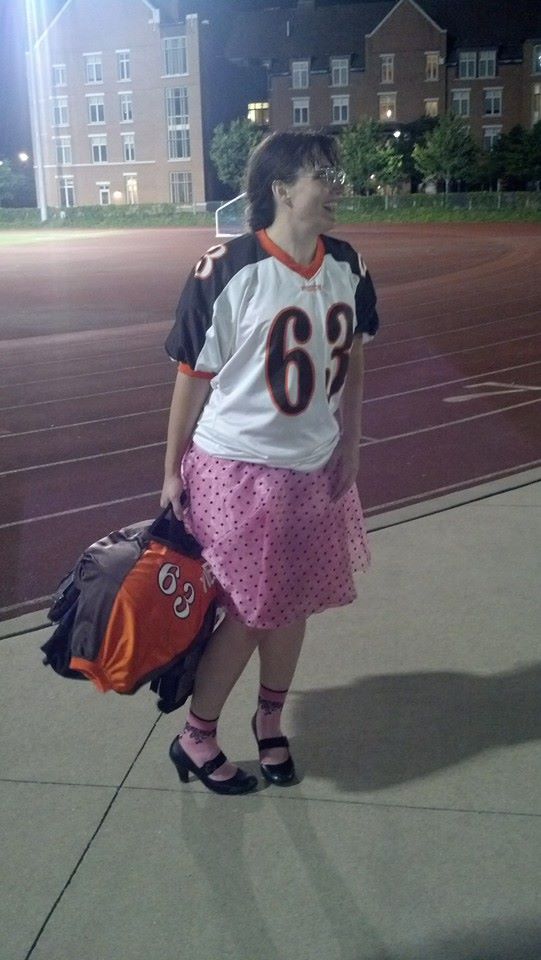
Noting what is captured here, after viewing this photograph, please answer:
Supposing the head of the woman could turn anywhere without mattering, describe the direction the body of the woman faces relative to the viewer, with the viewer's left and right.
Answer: facing the viewer and to the right of the viewer

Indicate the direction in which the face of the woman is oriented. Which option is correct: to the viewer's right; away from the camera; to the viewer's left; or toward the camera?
to the viewer's right
